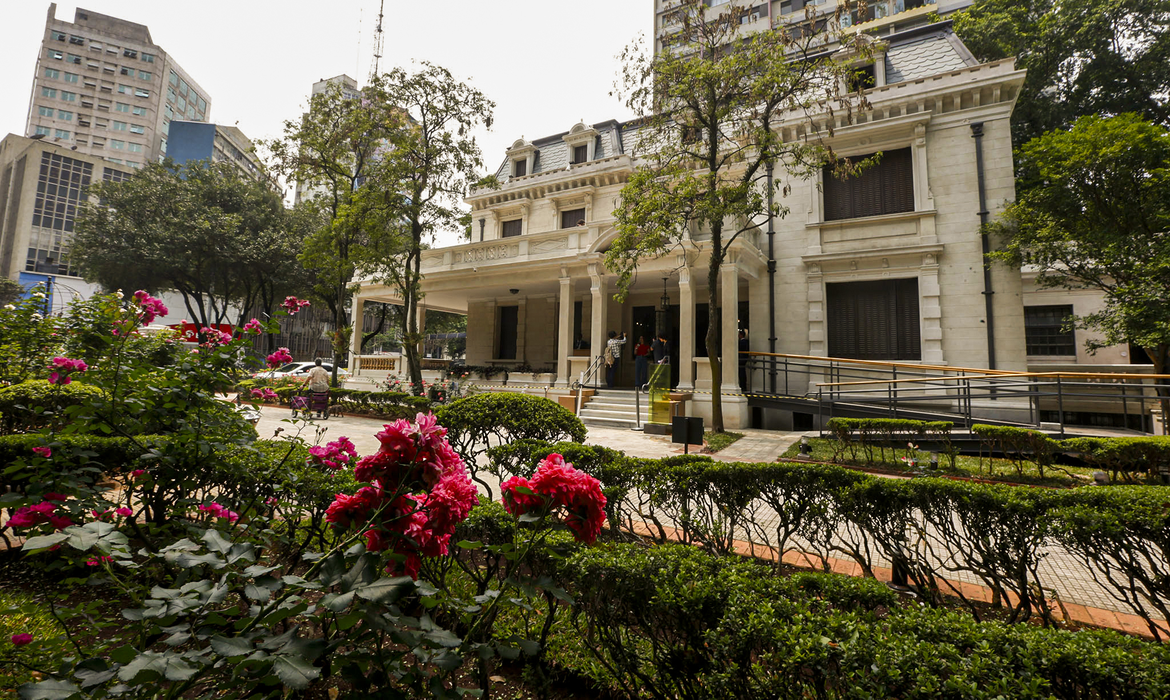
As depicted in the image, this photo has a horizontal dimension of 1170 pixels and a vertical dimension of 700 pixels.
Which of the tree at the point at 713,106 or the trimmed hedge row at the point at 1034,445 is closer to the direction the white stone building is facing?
the tree

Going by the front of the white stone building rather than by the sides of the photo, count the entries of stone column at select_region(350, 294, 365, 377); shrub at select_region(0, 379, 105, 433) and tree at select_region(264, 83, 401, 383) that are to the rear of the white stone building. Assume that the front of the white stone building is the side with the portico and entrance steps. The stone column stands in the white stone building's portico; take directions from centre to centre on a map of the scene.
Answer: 0

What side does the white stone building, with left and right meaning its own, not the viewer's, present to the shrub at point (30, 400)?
front

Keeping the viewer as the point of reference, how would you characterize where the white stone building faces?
facing the viewer and to the left of the viewer

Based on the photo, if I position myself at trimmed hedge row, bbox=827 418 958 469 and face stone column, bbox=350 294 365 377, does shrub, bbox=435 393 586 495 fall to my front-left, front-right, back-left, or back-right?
front-left

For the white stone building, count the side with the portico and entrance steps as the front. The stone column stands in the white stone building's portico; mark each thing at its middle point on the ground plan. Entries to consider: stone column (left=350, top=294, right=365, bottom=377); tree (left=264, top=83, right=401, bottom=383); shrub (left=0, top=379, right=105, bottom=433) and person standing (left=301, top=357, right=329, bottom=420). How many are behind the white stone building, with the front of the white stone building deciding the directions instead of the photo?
0

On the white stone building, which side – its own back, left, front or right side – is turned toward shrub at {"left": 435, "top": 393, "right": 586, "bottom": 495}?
front

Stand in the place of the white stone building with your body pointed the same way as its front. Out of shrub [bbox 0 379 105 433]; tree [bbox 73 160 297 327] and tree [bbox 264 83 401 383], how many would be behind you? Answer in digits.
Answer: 0

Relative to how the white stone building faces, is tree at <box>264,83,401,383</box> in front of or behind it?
in front

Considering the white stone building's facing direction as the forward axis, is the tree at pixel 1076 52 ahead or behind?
behind

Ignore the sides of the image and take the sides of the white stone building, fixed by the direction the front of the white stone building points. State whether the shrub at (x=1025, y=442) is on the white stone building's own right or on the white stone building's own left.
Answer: on the white stone building's own left

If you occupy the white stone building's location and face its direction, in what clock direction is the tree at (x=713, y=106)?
The tree is roughly at 12 o'clock from the white stone building.
